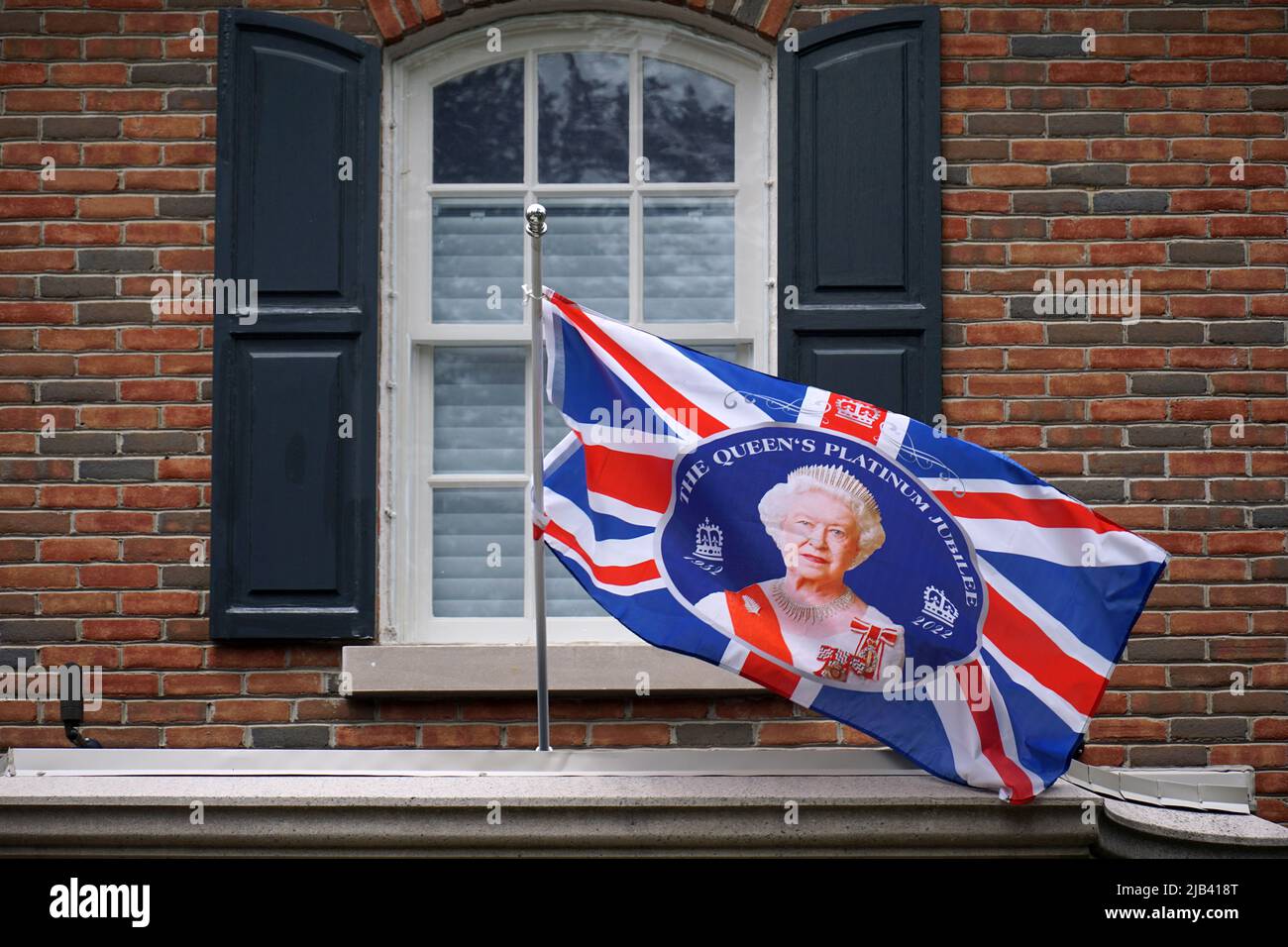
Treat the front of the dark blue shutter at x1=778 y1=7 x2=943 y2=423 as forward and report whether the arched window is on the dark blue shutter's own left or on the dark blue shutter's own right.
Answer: on the dark blue shutter's own right

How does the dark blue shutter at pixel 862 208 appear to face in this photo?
toward the camera

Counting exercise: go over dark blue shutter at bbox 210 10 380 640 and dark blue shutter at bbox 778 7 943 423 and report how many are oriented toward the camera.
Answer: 2

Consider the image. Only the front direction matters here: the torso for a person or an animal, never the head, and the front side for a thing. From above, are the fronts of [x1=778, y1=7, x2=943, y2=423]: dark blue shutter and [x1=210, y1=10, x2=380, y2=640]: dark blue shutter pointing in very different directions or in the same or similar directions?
same or similar directions

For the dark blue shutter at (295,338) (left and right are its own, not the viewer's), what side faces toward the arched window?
left

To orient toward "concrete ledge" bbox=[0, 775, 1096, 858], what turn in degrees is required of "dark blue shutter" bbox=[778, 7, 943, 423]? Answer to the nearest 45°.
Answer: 0° — it already faces it

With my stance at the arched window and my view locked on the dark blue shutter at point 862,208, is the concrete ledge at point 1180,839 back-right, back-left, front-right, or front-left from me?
front-right

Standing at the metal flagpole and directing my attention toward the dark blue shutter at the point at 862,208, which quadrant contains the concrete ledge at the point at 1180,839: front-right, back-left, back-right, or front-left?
front-right

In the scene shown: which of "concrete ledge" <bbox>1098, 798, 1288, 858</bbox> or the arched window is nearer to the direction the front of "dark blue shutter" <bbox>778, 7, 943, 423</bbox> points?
the concrete ledge

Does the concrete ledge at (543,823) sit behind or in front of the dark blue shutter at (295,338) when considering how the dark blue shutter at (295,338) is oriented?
in front

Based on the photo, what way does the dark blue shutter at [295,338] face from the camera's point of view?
toward the camera
